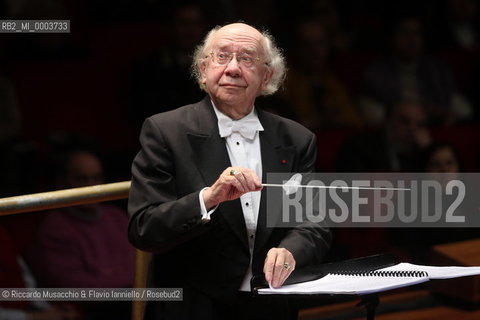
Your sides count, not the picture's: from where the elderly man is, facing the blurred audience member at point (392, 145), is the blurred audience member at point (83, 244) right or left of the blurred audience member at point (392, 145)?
left

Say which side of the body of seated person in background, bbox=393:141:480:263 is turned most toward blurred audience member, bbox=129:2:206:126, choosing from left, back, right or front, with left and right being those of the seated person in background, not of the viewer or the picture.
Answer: right

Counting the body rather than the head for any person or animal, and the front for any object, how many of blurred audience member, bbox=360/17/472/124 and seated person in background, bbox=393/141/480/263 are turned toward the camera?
2

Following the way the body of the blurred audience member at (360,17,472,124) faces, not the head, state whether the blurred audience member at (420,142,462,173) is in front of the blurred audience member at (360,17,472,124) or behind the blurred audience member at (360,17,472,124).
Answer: in front

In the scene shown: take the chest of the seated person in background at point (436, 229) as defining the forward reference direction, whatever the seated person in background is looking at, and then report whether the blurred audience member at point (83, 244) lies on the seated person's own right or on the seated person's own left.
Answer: on the seated person's own right

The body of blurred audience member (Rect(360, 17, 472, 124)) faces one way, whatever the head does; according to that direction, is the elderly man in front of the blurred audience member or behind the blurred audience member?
in front

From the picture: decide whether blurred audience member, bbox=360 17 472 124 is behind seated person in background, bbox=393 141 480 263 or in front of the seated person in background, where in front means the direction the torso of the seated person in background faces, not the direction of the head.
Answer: behind

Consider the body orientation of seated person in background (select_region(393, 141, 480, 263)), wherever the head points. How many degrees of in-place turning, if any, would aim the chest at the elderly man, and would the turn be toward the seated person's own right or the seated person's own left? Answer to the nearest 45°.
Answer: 0° — they already face them
